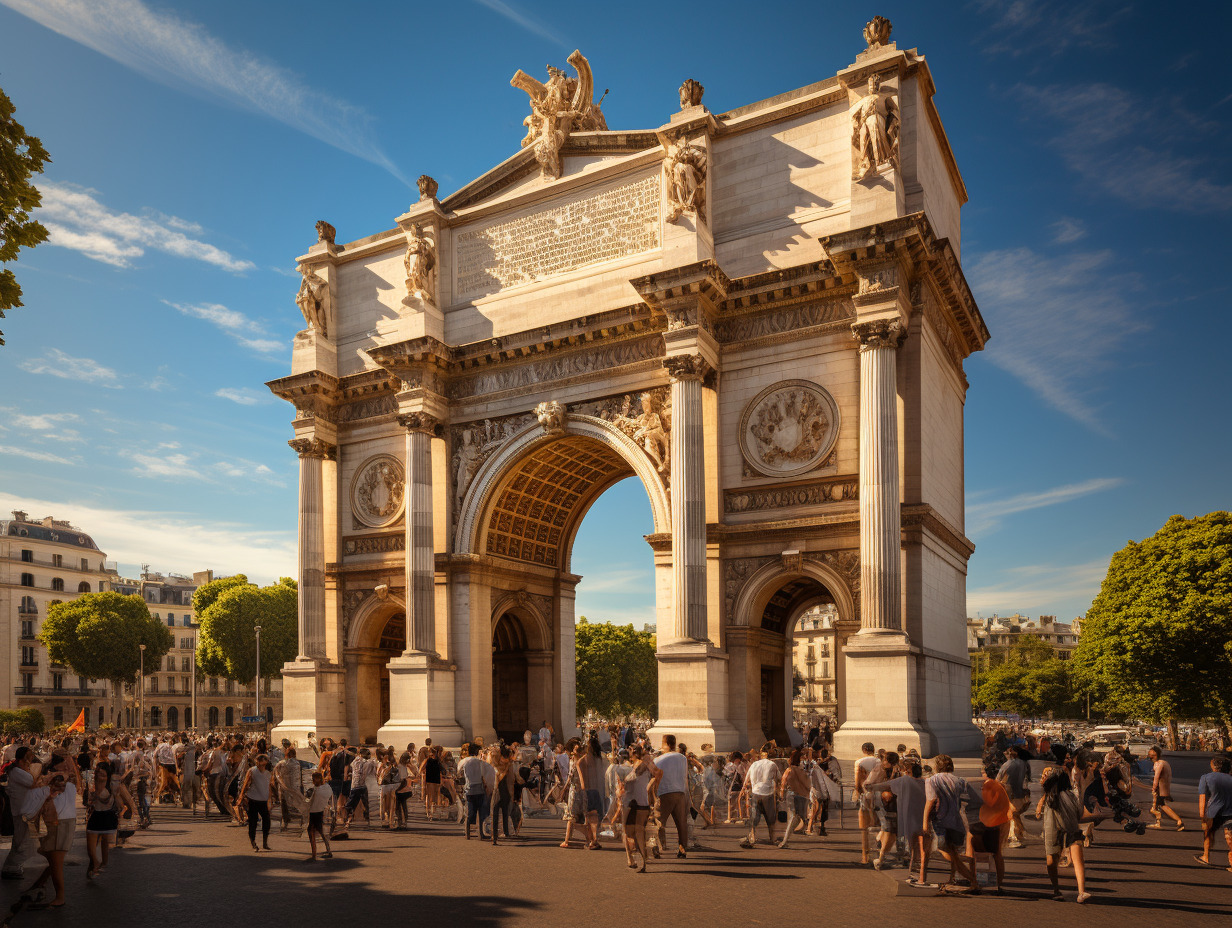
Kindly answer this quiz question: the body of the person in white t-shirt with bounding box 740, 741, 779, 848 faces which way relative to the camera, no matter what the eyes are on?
away from the camera

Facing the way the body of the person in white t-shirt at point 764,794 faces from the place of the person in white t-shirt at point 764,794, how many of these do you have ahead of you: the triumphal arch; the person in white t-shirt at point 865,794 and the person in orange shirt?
1

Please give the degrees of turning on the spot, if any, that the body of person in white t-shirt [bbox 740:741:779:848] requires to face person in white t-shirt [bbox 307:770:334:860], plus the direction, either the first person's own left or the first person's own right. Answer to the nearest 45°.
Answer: approximately 90° to the first person's own left

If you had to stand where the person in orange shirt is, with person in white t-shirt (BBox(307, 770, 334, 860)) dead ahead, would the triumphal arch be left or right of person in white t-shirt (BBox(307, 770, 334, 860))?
right

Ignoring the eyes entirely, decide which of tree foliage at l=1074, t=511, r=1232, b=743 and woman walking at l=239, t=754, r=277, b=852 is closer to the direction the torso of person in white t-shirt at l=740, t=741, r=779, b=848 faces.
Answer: the tree foliage

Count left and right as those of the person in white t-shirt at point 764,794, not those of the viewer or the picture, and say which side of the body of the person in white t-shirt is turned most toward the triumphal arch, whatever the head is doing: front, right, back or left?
front

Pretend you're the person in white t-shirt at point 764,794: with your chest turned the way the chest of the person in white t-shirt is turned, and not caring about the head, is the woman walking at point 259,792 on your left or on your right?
on your left

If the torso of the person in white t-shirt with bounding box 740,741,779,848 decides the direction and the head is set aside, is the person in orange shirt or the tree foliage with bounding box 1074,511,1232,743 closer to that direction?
the tree foliage
